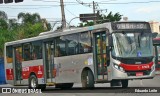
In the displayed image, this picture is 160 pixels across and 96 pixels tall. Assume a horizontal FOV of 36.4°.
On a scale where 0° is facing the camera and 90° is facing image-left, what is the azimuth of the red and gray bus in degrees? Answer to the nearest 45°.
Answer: approximately 315°
